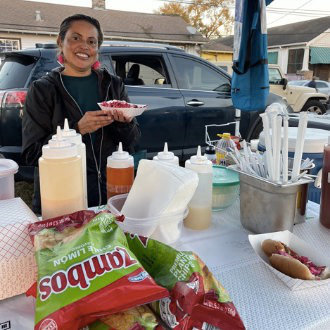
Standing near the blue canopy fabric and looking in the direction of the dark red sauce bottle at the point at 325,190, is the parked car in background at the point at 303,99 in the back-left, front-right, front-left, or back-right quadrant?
back-left

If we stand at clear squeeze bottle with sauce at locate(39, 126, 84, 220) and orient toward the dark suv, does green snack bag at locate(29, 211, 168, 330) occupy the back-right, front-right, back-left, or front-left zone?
back-right

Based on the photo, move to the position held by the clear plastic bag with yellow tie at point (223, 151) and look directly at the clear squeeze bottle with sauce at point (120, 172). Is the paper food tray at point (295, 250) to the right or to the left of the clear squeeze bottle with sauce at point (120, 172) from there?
left

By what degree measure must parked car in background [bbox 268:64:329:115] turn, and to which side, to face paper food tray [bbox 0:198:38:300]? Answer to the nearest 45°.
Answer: approximately 90° to its right
